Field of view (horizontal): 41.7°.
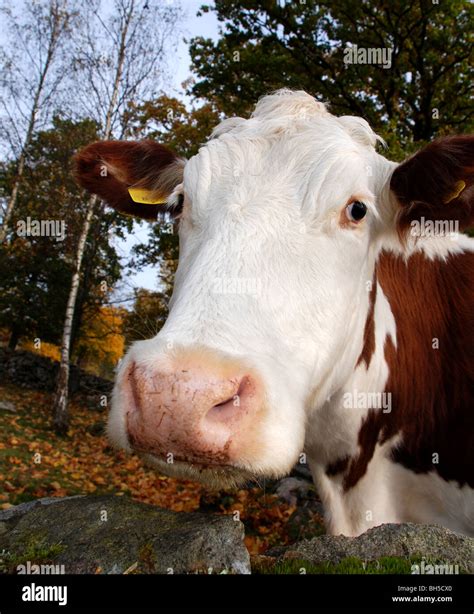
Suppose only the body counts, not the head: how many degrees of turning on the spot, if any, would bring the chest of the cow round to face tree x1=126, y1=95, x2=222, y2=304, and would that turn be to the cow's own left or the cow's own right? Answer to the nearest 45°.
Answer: approximately 135° to the cow's own right

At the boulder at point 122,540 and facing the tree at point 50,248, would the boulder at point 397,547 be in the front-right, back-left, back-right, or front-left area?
back-right

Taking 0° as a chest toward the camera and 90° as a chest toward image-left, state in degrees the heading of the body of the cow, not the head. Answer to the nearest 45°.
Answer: approximately 45°

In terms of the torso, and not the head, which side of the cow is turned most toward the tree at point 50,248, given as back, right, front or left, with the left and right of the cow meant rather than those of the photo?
right

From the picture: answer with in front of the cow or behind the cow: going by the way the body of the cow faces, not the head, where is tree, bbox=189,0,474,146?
behind

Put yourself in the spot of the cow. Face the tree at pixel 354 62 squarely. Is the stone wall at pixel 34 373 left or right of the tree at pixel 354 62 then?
left

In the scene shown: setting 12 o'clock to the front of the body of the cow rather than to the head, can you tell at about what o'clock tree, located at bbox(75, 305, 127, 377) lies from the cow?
The tree is roughly at 4 o'clock from the cow.
